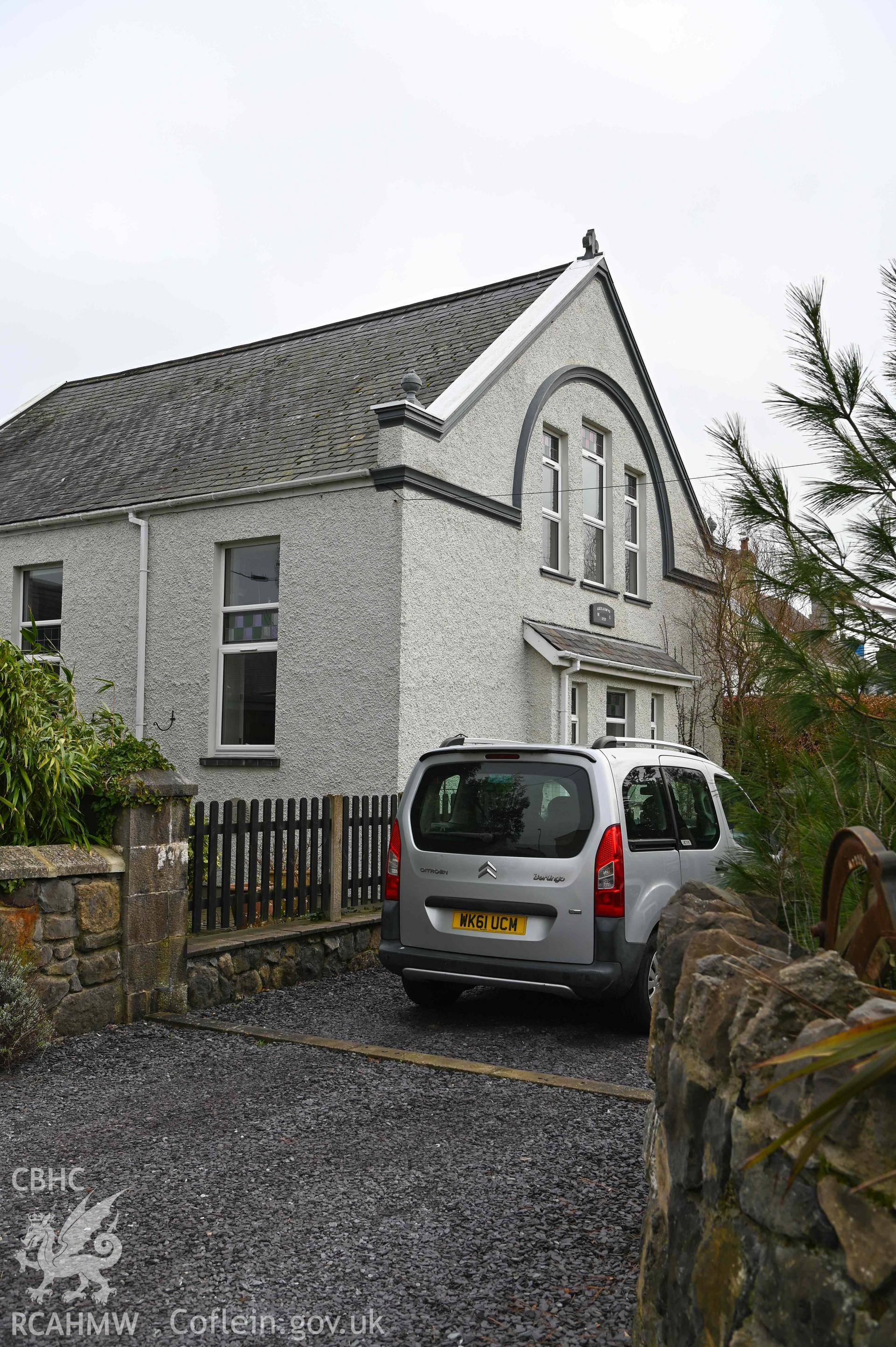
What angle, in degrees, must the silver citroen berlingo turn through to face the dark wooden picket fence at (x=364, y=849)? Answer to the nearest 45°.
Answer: approximately 90° to its left

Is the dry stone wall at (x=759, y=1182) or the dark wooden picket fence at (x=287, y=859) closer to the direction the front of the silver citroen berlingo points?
the dark wooden picket fence

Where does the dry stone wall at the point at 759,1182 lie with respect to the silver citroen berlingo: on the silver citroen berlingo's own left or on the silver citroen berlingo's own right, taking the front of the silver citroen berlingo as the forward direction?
on the silver citroen berlingo's own right

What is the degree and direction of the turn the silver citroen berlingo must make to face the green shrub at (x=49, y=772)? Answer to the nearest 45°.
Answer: approximately 135° to its left

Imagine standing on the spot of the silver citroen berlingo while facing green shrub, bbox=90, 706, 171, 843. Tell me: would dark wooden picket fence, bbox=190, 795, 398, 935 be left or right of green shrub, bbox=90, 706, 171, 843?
right

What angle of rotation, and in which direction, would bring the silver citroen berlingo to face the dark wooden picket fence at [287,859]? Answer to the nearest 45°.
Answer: approximately 90° to its left

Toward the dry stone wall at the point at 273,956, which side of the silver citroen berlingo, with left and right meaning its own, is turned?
left

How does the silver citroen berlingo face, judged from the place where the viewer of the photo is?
facing away from the viewer and to the right of the viewer
